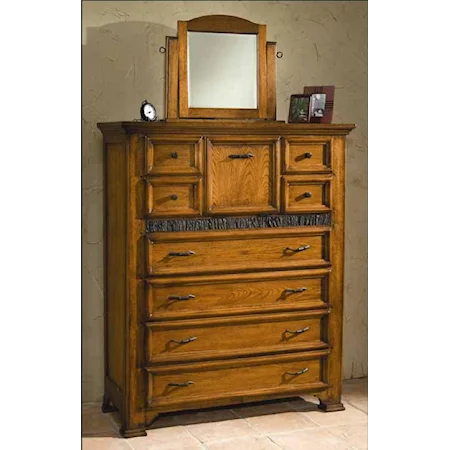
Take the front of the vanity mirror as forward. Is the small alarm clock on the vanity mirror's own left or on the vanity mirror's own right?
on the vanity mirror's own right

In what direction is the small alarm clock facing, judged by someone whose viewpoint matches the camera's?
facing the viewer and to the right of the viewer

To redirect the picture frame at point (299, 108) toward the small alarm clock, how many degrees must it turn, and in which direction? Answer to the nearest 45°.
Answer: approximately 90° to its right

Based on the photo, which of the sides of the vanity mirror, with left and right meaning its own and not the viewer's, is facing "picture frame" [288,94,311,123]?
left

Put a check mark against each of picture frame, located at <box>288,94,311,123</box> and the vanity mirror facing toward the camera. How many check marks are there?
2
